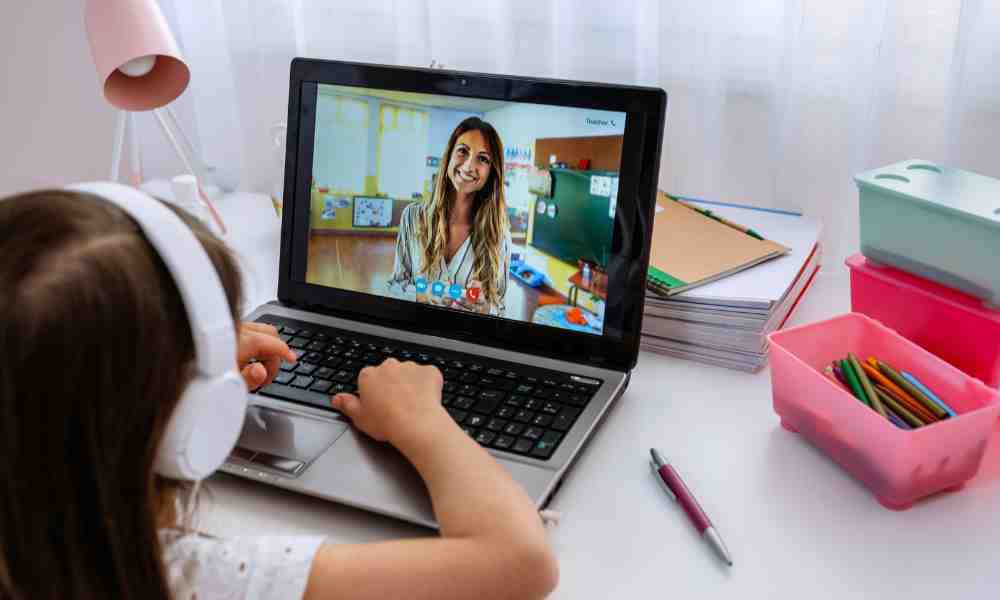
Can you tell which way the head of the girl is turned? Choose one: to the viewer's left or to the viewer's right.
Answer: to the viewer's right

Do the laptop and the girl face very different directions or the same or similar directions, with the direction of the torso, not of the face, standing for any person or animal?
very different directions

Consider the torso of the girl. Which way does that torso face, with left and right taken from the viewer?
facing away from the viewer and to the right of the viewer
